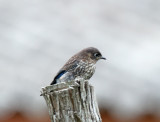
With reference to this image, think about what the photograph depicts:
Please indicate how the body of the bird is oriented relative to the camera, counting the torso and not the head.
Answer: to the viewer's right
